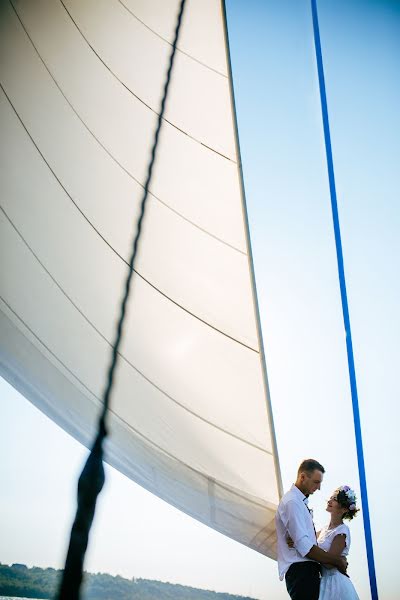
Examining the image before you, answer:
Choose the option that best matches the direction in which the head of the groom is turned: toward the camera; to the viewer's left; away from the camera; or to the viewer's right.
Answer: to the viewer's right

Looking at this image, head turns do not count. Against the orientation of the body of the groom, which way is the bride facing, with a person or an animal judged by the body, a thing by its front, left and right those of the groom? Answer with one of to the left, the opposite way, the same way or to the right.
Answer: the opposite way

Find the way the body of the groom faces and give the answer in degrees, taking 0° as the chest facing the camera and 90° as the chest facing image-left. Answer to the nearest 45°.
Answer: approximately 270°

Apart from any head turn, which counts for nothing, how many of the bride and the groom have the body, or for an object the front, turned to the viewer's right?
1

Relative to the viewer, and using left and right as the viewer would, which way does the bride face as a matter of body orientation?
facing to the left of the viewer
